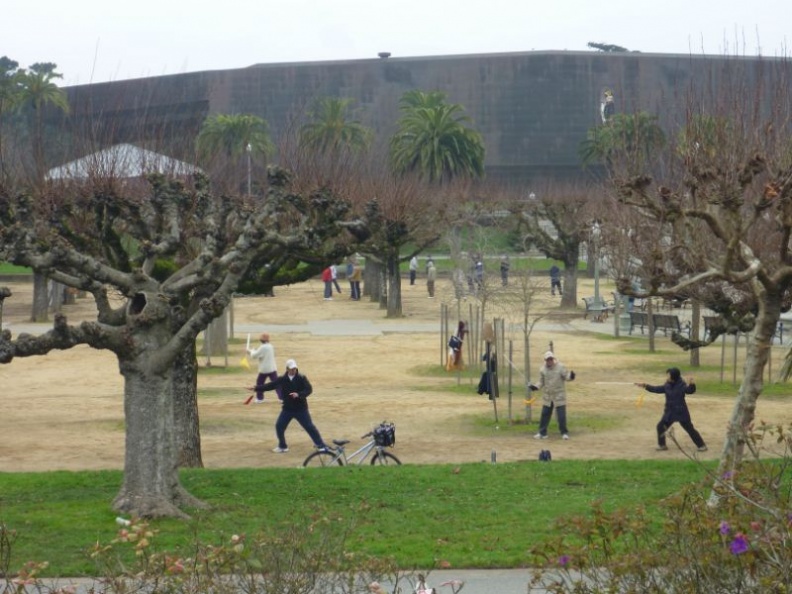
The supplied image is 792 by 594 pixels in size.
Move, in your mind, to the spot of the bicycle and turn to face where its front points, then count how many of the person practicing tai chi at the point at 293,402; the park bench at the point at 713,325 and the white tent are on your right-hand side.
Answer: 0

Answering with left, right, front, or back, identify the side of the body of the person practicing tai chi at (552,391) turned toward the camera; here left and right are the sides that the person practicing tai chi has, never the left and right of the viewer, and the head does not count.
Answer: front

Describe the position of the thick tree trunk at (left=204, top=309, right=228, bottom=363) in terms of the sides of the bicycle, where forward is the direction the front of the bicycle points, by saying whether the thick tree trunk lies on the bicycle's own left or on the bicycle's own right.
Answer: on the bicycle's own left

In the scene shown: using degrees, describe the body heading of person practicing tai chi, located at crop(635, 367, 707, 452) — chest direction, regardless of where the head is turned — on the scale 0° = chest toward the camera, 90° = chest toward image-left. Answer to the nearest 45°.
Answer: approximately 45°

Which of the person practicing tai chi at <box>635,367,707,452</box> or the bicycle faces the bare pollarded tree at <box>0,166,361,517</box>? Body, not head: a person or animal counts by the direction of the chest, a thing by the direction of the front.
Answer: the person practicing tai chi

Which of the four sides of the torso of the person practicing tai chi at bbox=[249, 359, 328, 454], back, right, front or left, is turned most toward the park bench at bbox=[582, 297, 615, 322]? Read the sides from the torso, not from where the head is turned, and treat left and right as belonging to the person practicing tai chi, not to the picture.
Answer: back

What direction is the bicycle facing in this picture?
to the viewer's right

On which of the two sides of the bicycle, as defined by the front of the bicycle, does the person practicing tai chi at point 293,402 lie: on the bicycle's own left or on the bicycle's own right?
on the bicycle's own left

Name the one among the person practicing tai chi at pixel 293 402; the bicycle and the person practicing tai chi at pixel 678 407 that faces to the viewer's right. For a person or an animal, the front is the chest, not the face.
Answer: the bicycle

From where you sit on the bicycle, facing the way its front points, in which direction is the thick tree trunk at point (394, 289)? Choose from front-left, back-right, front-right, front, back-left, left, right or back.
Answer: left

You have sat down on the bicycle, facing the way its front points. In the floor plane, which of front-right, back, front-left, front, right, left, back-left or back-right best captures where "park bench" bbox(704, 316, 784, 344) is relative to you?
front-left

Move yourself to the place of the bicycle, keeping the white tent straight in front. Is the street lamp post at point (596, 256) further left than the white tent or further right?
right

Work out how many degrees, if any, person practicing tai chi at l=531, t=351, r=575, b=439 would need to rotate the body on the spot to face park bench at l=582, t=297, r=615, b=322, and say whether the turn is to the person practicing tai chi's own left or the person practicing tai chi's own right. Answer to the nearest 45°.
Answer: approximately 180°

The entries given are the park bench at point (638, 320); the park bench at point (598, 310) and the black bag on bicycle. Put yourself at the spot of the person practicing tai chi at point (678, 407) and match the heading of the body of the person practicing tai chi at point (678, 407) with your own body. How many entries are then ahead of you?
1

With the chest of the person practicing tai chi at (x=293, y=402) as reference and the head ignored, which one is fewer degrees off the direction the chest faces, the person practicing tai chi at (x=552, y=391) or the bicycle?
the bicycle

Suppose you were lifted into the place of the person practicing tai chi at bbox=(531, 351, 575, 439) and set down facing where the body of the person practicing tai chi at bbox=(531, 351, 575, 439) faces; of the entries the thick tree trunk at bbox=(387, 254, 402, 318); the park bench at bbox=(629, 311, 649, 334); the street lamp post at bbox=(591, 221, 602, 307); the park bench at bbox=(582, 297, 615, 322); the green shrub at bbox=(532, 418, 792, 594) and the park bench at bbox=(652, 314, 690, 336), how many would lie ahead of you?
1

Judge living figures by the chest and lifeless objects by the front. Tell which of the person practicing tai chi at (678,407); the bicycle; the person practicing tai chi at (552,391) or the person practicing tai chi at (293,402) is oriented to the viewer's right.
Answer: the bicycle

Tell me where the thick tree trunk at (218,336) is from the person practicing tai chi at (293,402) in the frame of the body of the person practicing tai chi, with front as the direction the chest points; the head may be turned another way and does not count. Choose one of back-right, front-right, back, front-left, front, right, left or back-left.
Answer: back-right

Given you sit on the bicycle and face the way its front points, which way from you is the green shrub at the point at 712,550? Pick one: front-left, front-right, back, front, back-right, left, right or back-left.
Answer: right
